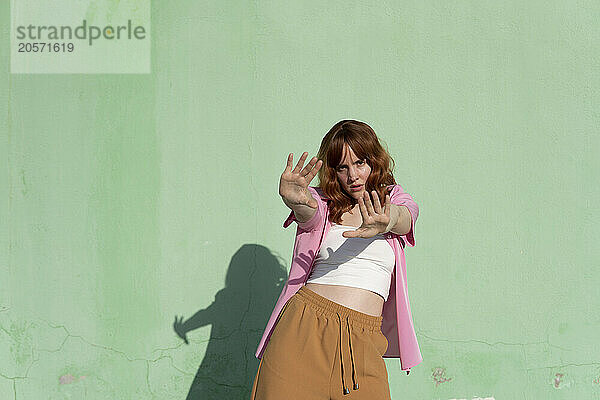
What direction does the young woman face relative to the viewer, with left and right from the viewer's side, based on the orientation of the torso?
facing the viewer

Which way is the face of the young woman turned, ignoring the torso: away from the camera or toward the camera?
toward the camera
